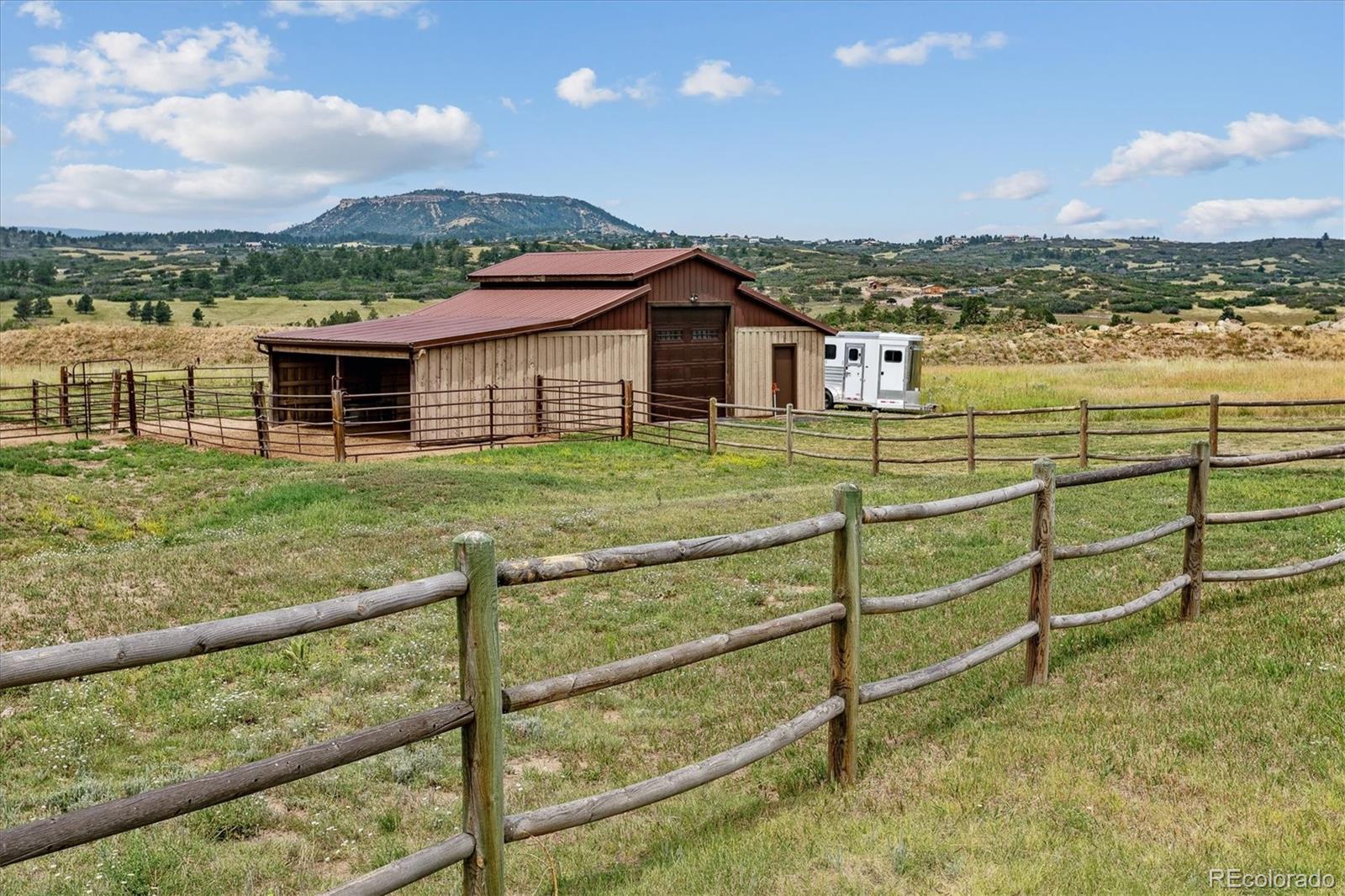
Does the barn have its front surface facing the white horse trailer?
no

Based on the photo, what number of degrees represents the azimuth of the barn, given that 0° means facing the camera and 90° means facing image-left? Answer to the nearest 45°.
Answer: approximately 315°
